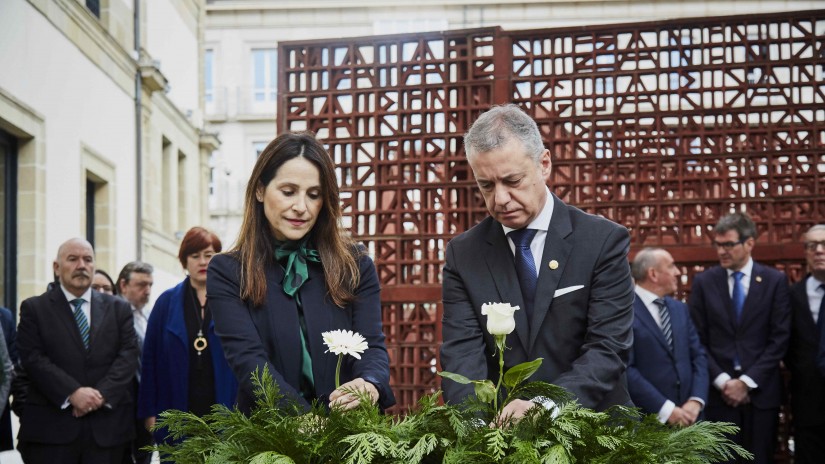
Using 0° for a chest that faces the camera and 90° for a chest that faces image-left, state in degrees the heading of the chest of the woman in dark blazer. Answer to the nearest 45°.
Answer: approximately 0°

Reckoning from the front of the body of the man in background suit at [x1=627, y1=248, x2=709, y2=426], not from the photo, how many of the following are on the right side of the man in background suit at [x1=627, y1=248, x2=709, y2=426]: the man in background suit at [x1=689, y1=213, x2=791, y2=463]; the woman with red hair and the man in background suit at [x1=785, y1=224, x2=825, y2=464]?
1

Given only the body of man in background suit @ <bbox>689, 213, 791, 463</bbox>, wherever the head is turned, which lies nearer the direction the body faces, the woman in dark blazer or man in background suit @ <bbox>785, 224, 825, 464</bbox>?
the woman in dark blazer

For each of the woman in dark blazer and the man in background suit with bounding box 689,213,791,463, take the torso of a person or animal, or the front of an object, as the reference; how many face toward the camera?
2

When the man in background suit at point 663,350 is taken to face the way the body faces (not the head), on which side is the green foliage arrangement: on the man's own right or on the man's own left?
on the man's own right

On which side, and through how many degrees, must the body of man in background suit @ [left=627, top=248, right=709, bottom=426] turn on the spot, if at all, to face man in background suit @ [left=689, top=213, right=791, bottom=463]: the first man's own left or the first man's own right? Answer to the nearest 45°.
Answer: approximately 90° to the first man's own left

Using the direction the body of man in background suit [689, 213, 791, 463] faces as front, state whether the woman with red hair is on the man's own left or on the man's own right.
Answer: on the man's own right
